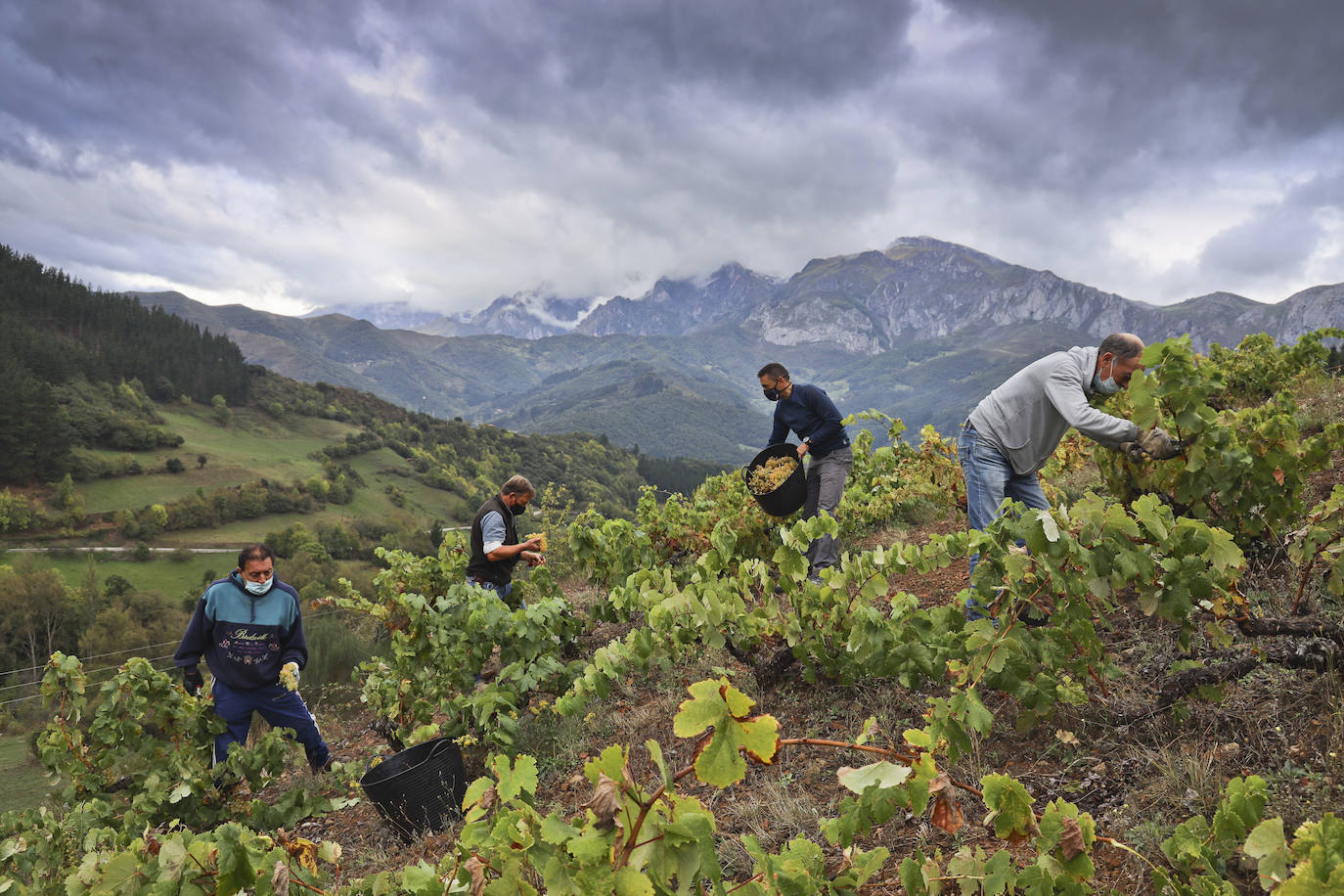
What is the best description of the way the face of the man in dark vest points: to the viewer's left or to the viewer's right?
to the viewer's right

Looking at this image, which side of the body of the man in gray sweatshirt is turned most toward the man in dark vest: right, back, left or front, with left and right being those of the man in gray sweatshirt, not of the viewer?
back

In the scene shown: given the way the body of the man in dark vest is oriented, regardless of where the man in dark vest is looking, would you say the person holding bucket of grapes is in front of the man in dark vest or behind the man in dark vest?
in front

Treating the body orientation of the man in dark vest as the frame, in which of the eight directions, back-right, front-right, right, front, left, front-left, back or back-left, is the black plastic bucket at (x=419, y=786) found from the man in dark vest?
right

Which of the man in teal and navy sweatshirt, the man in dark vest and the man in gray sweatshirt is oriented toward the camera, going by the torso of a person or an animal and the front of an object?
the man in teal and navy sweatshirt

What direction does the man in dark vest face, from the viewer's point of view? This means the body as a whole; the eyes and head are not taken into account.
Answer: to the viewer's right

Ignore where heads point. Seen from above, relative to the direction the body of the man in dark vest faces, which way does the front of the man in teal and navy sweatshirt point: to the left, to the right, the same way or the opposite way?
to the right

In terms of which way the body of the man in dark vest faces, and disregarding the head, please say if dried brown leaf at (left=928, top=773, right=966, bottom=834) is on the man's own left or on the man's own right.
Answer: on the man's own right

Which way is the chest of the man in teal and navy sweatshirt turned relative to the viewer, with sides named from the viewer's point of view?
facing the viewer

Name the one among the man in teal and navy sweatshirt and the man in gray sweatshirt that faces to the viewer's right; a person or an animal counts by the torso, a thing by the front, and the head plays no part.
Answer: the man in gray sweatshirt

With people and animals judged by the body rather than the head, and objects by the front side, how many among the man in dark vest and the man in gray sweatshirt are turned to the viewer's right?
2

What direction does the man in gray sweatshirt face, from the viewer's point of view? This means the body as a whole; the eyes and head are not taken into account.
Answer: to the viewer's right
